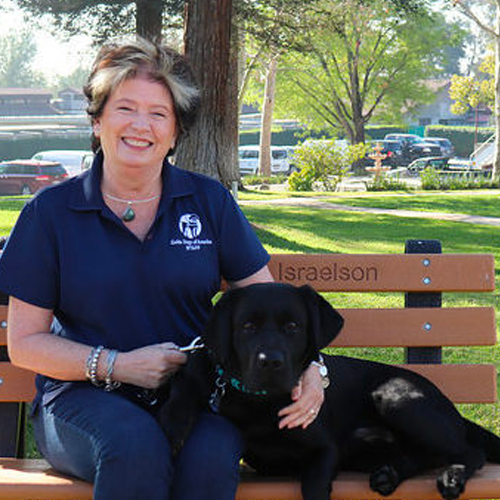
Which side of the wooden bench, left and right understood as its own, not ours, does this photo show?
front

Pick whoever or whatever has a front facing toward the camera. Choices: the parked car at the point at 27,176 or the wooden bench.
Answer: the wooden bench

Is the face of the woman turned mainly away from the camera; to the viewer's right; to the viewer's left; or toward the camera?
toward the camera

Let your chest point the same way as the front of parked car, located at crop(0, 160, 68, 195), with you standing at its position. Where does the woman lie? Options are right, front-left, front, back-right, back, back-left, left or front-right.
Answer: back-left

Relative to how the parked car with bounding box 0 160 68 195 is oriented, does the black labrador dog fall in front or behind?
behind

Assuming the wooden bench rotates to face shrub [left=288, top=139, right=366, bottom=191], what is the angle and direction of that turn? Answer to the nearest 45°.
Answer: approximately 180°

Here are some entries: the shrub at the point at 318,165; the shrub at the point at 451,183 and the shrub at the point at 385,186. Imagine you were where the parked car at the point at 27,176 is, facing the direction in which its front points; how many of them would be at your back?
3

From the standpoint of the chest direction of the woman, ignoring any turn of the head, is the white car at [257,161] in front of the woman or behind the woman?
behind

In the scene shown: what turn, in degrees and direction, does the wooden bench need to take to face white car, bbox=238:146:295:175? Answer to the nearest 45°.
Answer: approximately 180°

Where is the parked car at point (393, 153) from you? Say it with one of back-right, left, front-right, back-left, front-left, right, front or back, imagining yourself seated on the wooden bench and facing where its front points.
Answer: back

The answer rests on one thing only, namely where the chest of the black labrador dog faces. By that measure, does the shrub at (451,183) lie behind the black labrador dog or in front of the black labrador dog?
behind

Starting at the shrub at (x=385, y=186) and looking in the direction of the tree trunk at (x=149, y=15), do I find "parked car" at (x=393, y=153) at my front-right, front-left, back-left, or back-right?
back-right

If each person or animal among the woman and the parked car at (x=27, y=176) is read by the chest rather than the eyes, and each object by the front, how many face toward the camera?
1

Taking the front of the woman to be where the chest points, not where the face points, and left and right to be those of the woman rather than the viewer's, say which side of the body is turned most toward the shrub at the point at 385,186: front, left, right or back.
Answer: back

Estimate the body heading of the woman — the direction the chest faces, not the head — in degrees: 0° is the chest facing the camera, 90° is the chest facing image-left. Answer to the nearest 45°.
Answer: approximately 0°

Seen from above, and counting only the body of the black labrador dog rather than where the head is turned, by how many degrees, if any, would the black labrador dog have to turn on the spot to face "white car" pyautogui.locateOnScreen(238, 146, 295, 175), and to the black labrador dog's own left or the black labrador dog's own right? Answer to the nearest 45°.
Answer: approximately 135° to the black labrador dog's own right

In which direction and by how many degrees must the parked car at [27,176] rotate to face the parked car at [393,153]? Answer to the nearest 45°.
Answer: approximately 90° to its right

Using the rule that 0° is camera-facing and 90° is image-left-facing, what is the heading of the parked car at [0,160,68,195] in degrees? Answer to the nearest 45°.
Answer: approximately 135°

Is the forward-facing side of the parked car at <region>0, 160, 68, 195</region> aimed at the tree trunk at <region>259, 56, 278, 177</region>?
no

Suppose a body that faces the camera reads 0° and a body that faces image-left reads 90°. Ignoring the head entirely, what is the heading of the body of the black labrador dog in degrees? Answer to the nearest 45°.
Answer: approximately 45°
